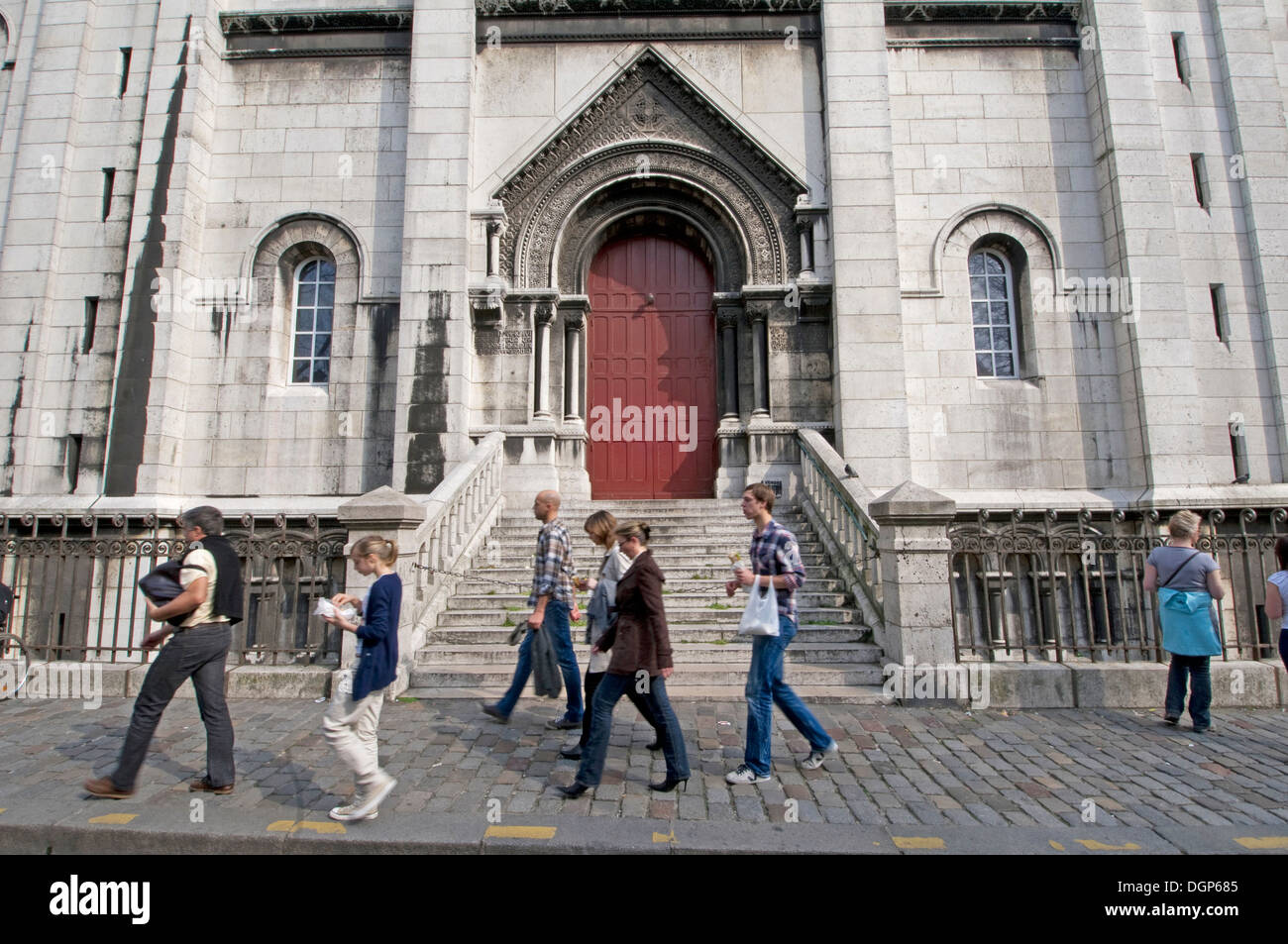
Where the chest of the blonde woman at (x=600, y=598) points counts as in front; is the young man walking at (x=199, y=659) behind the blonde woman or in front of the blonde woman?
in front

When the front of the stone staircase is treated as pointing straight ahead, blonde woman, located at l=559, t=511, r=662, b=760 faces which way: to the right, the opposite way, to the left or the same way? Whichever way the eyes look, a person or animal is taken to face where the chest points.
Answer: to the right

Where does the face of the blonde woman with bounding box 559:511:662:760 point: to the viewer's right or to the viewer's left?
to the viewer's left

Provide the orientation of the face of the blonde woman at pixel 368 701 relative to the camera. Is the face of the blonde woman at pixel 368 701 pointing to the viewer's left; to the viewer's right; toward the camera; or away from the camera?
to the viewer's left

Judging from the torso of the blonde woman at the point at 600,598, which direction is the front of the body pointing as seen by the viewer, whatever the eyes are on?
to the viewer's left

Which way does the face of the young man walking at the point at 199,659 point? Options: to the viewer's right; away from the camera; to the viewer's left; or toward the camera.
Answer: to the viewer's left

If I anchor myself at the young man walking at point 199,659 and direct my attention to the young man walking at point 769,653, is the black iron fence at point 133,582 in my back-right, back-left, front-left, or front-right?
back-left

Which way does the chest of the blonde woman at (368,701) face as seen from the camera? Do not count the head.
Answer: to the viewer's left

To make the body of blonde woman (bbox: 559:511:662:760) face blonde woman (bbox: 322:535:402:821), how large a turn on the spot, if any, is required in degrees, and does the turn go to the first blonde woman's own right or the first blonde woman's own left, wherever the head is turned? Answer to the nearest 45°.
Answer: approximately 45° to the first blonde woman's own left

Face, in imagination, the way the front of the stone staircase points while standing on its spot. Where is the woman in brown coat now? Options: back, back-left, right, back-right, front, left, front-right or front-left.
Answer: front

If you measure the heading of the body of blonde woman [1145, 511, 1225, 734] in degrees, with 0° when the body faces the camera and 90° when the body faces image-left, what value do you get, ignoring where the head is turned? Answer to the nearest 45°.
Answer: approximately 180°

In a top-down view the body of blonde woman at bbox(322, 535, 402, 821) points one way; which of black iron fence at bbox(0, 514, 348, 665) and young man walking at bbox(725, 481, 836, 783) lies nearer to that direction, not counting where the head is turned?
the black iron fence

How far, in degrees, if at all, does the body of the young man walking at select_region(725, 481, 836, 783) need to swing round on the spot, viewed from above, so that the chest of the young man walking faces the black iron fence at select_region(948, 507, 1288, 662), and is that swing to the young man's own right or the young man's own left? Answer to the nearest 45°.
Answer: approximately 135° to the young man's own right

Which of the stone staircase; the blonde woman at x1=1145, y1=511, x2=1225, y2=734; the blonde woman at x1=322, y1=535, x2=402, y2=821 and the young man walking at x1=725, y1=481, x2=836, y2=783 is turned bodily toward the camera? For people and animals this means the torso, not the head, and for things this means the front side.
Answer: the stone staircase

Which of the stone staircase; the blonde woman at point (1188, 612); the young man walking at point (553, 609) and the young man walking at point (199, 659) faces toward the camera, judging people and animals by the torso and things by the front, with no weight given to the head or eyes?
the stone staircase

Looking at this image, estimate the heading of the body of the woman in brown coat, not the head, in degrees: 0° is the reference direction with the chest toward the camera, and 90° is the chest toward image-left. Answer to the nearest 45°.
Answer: approximately 90°

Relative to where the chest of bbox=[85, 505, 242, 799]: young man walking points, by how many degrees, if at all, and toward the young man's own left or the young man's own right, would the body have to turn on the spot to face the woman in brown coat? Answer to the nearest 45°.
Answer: approximately 135° to the young man's own left
